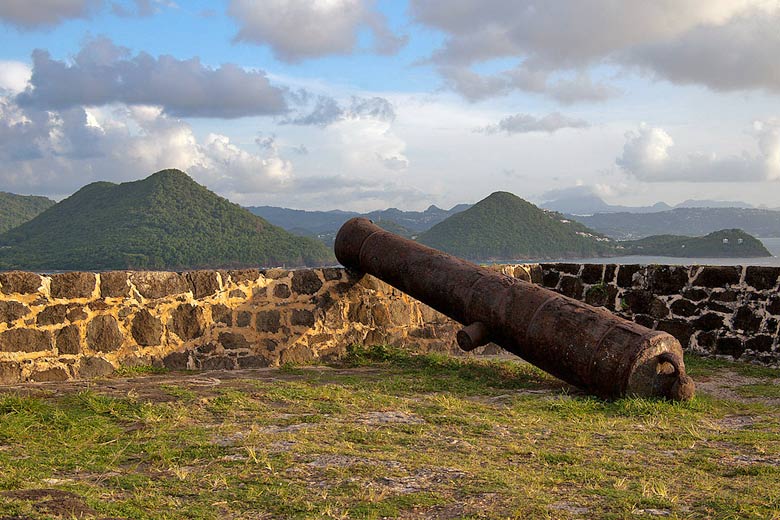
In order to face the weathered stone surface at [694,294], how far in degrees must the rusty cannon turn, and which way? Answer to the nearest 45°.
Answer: approximately 90° to its right

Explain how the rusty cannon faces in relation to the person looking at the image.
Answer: facing away from the viewer and to the left of the viewer

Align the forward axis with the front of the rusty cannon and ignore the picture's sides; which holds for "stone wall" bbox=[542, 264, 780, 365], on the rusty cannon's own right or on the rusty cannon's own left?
on the rusty cannon's own right
